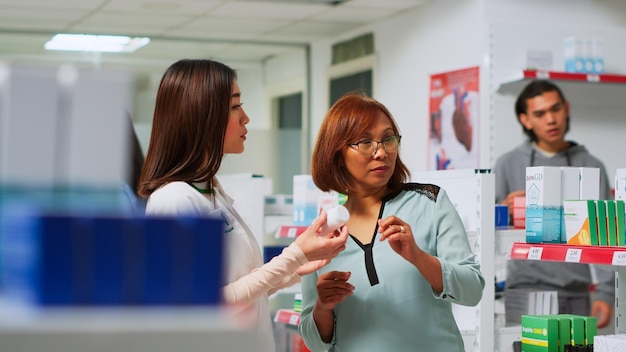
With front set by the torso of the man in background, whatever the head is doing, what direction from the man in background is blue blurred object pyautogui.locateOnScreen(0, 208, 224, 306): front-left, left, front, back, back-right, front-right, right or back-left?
front

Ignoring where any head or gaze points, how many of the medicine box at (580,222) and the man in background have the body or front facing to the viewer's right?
0

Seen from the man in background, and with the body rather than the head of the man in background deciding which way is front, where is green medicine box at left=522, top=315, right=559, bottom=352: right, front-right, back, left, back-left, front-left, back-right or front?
front

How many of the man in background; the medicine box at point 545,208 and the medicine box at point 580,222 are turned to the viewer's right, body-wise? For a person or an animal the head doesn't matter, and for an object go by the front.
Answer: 0

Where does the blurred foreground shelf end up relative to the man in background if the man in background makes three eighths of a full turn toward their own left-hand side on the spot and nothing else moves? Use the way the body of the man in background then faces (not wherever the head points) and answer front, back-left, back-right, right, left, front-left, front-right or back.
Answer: back-right

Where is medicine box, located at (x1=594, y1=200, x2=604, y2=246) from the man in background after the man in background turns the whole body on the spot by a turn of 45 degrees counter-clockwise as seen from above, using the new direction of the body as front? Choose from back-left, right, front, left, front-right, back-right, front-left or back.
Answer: front-right

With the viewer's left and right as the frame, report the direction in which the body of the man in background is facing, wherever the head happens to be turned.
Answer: facing the viewer

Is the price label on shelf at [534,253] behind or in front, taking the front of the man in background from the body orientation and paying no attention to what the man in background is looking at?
in front

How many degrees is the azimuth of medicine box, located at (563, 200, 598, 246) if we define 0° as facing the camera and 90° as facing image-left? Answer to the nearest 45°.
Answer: approximately 45°
